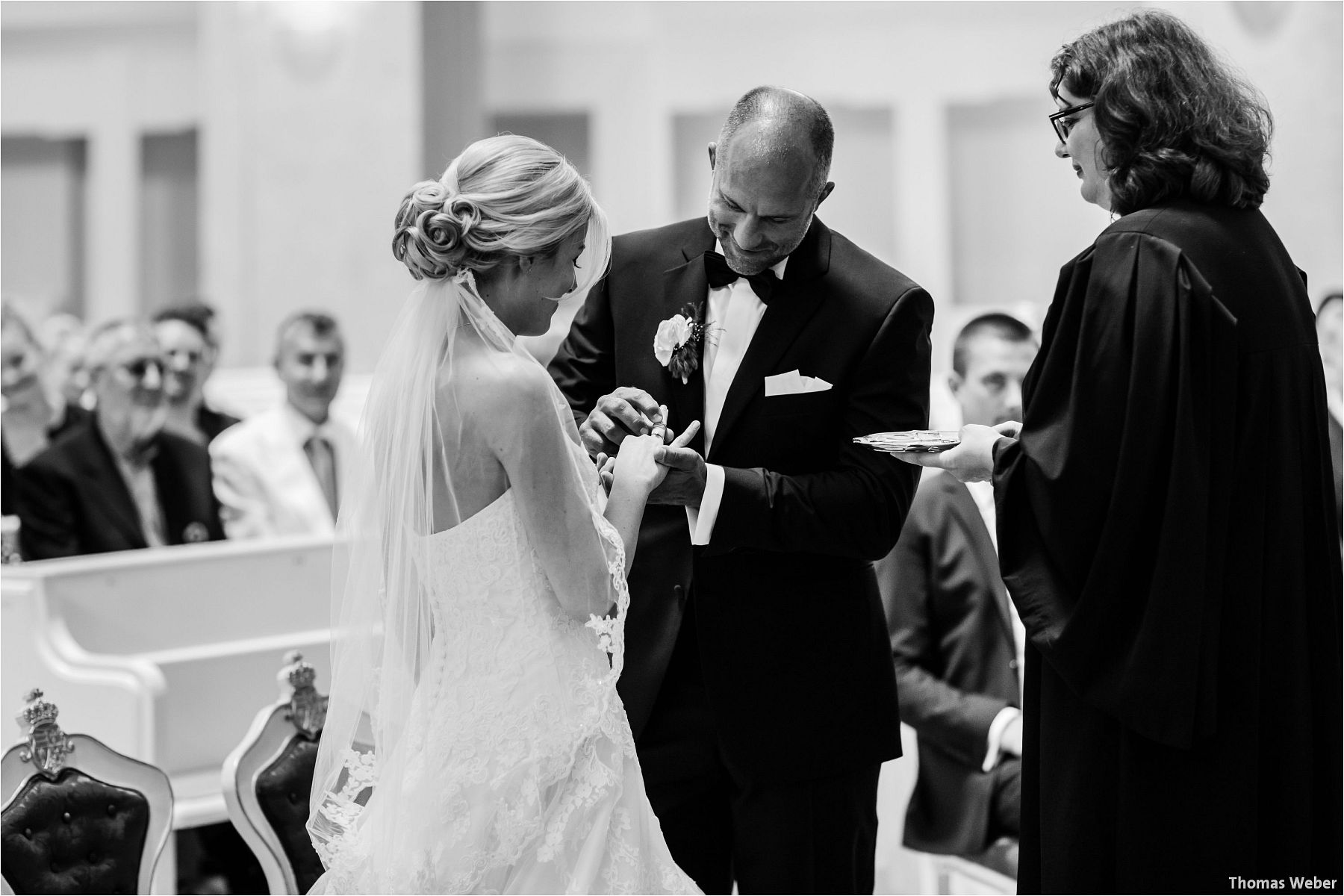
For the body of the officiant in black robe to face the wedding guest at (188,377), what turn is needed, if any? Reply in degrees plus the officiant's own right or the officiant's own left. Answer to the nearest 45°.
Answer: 0° — they already face them

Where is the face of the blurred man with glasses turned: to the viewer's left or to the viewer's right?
to the viewer's right

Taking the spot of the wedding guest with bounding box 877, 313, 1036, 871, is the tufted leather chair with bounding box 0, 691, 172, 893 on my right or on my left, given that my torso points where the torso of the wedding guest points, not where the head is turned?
on my right

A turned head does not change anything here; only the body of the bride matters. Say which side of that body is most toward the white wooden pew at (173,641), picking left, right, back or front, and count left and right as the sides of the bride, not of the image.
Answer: left

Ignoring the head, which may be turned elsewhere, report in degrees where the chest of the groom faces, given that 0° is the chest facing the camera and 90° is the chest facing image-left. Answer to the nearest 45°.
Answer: approximately 45°
